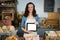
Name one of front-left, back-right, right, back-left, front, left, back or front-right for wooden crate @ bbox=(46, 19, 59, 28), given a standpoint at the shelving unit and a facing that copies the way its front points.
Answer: left

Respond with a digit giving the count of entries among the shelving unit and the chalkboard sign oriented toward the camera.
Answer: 2

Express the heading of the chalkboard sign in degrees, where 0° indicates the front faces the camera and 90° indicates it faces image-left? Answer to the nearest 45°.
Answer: approximately 0°
